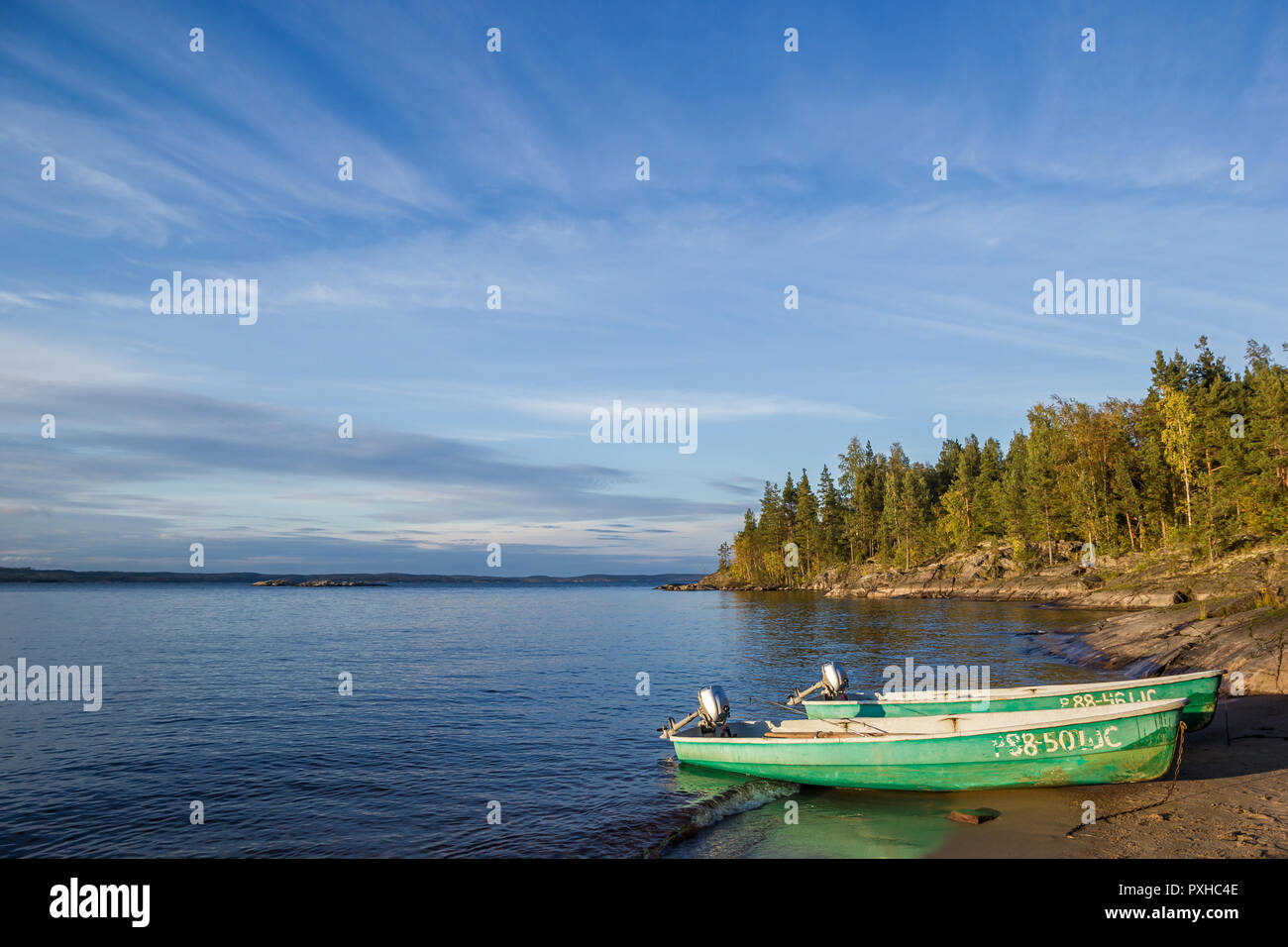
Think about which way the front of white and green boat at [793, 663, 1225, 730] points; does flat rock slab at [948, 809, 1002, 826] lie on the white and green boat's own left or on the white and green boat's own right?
on the white and green boat's own right

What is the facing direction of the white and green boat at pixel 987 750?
to the viewer's right

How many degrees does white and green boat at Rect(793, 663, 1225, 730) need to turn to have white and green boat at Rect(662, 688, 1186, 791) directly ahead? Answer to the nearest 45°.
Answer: approximately 90° to its right

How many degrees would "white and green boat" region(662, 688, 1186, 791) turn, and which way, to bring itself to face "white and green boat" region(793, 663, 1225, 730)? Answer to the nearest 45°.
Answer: approximately 90° to its left

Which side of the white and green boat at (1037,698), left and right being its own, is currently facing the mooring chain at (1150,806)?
right

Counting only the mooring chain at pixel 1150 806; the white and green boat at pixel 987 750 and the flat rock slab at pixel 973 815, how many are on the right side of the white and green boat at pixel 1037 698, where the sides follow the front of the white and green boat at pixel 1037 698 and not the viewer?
3

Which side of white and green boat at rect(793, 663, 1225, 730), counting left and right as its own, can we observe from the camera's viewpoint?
right

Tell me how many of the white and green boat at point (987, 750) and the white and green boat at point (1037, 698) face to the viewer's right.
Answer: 2
